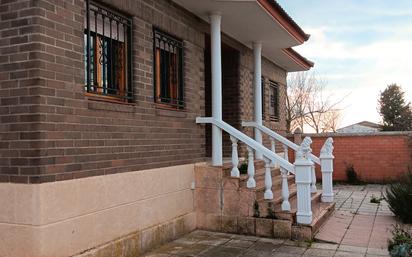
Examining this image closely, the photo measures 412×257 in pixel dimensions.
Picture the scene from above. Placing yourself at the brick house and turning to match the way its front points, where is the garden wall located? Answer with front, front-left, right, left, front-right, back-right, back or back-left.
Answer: left

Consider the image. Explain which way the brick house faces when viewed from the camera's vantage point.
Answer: facing the viewer and to the right of the viewer

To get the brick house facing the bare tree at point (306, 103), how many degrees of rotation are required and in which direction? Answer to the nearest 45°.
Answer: approximately 90° to its left

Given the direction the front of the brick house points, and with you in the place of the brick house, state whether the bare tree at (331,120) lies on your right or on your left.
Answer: on your left

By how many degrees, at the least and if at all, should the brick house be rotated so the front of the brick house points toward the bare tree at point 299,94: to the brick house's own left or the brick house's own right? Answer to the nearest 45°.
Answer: approximately 90° to the brick house's own left

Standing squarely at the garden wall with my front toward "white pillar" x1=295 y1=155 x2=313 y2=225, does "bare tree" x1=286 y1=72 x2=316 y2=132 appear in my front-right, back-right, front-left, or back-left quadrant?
back-right

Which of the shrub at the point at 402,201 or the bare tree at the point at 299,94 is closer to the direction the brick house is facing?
the shrub

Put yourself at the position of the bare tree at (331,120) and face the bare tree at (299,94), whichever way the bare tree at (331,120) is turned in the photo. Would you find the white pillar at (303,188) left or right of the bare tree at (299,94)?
left
